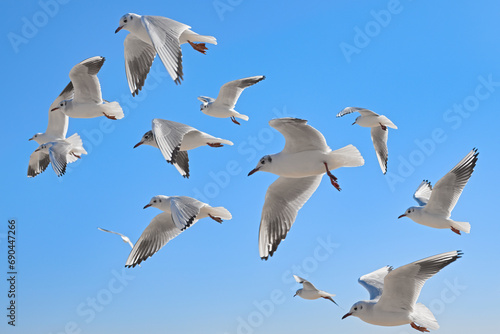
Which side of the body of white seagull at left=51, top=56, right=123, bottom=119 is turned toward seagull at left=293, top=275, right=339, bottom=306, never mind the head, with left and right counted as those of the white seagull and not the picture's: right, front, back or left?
back

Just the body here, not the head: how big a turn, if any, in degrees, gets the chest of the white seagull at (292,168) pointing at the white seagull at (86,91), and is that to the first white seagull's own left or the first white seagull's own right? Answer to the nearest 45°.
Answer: approximately 45° to the first white seagull's own right

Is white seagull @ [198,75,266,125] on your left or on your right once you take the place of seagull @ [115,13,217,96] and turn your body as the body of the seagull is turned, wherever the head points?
on your right

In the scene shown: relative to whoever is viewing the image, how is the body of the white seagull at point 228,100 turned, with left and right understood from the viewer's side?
facing the viewer and to the left of the viewer

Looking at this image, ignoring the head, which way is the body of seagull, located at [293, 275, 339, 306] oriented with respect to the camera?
to the viewer's left

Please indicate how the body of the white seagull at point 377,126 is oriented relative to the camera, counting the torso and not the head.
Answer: to the viewer's left

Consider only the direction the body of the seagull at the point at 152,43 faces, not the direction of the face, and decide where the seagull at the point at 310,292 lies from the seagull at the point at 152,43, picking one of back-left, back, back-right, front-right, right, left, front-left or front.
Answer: back-right

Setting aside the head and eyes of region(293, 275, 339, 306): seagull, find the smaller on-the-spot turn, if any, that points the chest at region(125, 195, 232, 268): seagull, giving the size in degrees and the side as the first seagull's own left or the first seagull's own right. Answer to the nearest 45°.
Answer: approximately 45° to the first seagull's own left

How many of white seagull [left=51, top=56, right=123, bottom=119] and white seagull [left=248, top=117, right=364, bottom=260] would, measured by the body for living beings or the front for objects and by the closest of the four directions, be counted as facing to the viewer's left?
2

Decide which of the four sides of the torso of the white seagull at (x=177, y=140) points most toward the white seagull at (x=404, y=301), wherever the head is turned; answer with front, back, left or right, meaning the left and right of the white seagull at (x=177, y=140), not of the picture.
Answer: back

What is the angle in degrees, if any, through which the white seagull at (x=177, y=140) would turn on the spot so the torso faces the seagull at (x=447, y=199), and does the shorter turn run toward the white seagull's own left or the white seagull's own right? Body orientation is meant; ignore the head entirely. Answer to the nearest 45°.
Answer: approximately 180°

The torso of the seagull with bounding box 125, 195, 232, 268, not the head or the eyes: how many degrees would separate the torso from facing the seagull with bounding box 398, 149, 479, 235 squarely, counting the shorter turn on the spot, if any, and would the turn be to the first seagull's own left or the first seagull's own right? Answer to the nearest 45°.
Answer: approximately 180°

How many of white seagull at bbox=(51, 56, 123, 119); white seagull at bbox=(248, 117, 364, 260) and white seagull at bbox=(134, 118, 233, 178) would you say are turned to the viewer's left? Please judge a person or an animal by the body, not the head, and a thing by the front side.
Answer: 3

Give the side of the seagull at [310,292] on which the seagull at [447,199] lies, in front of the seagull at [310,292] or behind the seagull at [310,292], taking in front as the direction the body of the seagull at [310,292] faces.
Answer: behind

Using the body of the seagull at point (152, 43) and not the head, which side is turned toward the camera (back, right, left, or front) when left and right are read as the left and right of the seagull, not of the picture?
left

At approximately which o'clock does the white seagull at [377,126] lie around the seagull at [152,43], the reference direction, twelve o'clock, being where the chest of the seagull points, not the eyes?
The white seagull is roughly at 5 o'clock from the seagull.

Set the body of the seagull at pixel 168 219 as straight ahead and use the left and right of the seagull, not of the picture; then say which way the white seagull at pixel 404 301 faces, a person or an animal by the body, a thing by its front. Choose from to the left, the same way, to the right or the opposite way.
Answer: the same way

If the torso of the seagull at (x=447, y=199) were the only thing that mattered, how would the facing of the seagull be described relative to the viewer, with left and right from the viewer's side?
facing to the left of the viewer

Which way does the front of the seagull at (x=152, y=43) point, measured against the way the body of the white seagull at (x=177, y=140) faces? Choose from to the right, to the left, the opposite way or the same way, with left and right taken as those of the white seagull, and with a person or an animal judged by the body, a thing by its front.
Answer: the same way
